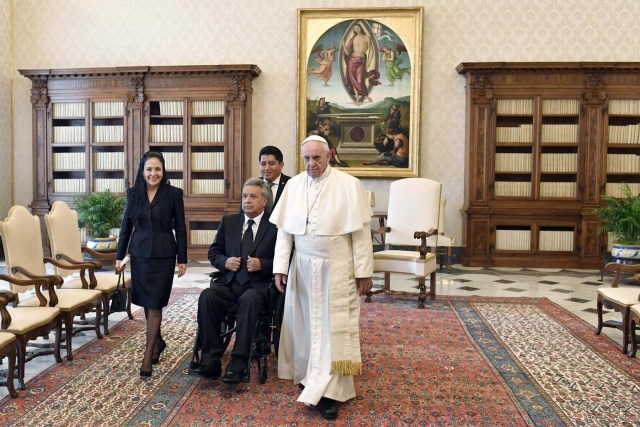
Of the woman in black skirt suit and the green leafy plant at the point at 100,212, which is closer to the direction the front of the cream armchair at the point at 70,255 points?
the woman in black skirt suit

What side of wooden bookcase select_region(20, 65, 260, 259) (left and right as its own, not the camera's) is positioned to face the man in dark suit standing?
front

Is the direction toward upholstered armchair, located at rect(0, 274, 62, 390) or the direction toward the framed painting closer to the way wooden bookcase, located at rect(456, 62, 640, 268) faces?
the upholstered armchair

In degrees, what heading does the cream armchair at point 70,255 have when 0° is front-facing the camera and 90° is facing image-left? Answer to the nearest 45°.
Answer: approximately 315°

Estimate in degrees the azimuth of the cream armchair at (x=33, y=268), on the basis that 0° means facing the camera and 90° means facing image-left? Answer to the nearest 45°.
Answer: approximately 315°

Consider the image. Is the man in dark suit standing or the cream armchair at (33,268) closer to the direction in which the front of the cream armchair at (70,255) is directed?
the man in dark suit standing

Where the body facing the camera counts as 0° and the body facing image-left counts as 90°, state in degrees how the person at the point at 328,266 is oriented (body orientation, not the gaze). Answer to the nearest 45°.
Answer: approximately 0°

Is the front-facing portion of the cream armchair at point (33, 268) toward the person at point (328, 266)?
yes

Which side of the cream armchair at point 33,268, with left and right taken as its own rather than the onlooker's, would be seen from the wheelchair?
front

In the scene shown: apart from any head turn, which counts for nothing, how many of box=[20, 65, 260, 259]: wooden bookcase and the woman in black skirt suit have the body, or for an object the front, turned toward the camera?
2

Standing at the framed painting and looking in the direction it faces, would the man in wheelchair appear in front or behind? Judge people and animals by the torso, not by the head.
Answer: in front

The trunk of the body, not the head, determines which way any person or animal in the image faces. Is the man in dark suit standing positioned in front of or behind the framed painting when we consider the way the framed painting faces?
in front

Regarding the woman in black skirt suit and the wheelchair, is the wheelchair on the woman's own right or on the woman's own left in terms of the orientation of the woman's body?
on the woman's own left
